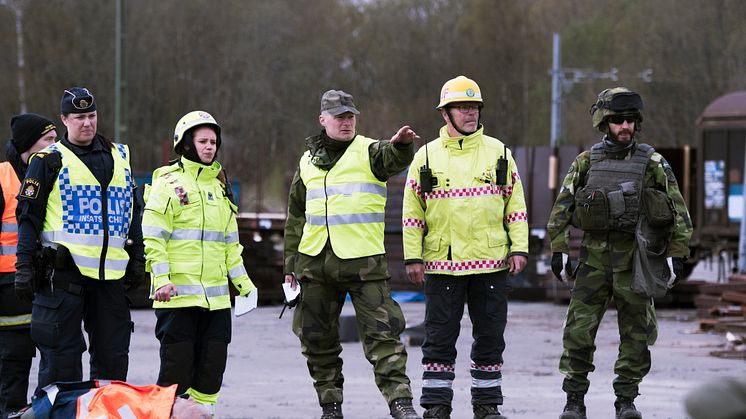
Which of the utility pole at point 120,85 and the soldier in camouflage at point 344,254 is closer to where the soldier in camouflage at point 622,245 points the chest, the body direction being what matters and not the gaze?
the soldier in camouflage

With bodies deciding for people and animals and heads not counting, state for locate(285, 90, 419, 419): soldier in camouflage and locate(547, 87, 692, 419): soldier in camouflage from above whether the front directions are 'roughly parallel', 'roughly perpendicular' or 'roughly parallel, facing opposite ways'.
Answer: roughly parallel

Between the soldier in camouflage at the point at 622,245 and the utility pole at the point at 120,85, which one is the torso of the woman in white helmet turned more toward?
the soldier in camouflage

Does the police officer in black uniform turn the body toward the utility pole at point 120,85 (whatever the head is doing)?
no

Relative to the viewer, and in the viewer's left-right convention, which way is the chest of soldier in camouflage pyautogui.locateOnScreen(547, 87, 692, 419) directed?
facing the viewer

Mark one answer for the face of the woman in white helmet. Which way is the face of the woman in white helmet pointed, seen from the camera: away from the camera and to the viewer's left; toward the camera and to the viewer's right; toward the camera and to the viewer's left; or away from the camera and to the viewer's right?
toward the camera and to the viewer's right

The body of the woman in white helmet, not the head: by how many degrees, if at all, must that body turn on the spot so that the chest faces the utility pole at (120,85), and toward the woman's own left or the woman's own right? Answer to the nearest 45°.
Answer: approximately 135° to the woman's own left

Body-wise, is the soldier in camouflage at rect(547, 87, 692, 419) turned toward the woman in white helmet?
no

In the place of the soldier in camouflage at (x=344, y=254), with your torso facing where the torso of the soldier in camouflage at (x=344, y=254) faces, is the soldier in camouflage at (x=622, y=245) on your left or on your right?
on your left

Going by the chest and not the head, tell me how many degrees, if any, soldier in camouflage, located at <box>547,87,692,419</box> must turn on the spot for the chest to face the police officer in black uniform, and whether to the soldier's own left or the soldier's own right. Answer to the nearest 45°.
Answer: approximately 45° to the soldier's own right

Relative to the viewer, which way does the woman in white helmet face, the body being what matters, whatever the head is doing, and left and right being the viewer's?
facing the viewer and to the right of the viewer

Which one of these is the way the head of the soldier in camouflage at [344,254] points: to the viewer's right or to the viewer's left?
to the viewer's right

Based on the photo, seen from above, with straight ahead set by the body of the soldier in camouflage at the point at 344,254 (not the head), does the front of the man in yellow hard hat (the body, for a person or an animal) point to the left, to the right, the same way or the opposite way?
the same way

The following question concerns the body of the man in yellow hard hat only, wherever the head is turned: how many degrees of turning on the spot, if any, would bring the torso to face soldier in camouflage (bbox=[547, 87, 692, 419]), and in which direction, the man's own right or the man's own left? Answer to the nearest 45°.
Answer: approximately 90° to the man's own left

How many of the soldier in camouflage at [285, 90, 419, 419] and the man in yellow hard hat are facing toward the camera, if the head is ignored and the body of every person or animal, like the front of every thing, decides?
2

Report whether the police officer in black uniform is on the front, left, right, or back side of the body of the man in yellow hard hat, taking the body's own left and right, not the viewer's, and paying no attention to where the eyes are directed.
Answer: right
